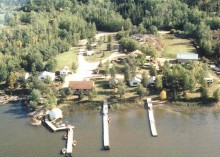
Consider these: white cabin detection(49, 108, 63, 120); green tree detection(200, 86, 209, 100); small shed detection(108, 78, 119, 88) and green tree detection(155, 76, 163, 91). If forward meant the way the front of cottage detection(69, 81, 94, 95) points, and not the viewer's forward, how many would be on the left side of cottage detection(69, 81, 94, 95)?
3

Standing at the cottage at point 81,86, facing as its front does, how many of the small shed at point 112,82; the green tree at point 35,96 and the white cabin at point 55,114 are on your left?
1

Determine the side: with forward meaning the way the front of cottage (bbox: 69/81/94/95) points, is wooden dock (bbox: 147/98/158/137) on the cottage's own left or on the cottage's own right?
on the cottage's own left

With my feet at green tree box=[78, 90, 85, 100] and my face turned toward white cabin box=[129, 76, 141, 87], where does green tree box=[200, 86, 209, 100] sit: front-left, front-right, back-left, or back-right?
front-right

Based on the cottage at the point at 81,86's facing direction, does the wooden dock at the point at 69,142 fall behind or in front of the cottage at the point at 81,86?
in front

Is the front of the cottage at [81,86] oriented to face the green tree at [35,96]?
no

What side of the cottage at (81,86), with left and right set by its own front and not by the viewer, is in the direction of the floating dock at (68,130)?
front

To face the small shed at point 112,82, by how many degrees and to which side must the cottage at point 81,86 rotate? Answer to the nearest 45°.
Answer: approximately 90° to its left

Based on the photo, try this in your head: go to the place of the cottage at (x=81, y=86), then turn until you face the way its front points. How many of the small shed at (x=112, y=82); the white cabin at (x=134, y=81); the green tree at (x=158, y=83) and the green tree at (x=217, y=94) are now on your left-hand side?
4

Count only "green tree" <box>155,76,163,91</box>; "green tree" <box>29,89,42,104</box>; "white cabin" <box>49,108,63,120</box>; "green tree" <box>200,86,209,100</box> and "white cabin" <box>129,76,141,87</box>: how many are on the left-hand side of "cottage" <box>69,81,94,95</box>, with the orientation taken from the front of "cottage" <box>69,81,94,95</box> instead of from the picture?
3

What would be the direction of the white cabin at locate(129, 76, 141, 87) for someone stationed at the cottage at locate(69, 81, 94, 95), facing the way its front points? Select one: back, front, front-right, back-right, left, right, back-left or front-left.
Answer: left

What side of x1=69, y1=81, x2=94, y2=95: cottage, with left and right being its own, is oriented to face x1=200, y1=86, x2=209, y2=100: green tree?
left

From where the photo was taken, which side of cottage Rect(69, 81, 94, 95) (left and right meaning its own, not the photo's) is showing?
front

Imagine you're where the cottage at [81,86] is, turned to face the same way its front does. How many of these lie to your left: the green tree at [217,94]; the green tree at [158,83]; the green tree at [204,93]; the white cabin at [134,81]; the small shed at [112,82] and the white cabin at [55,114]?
5

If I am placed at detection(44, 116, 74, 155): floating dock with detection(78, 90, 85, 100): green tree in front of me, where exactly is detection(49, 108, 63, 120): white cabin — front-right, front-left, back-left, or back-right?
front-left

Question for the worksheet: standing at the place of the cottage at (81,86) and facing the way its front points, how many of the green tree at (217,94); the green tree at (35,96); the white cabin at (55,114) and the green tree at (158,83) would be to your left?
2

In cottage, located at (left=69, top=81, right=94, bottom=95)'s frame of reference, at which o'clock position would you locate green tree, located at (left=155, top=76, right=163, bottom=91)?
The green tree is roughly at 9 o'clock from the cottage.

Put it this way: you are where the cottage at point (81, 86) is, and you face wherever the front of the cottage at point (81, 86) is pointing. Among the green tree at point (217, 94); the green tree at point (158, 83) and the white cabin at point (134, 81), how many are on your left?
3

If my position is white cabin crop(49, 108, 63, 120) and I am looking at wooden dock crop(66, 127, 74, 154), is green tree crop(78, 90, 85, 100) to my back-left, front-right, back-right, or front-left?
back-left
